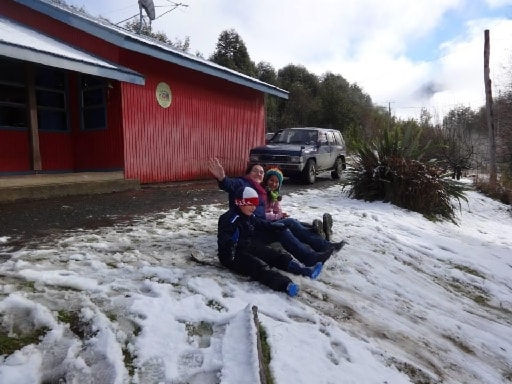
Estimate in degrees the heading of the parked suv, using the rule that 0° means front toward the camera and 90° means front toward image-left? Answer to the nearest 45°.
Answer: approximately 45°

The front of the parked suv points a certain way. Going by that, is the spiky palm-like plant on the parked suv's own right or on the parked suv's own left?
on the parked suv's own left

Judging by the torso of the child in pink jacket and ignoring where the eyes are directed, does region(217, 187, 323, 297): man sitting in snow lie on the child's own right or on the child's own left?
on the child's own right

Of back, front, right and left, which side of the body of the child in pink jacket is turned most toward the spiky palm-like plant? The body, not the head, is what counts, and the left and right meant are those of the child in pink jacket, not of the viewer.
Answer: left

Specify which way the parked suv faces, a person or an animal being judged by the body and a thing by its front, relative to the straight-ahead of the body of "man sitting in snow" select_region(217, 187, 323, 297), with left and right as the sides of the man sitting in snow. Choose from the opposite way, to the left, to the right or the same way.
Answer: to the right

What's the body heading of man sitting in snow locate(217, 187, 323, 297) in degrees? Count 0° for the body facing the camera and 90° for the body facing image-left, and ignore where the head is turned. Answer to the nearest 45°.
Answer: approximately 315°

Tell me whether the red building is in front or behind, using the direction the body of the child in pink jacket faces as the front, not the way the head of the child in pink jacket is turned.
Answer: behind

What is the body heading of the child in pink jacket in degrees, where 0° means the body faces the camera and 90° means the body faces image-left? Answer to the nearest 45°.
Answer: approximately 315°

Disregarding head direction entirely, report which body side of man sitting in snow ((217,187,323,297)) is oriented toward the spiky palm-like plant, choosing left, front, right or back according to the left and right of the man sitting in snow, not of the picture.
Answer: left

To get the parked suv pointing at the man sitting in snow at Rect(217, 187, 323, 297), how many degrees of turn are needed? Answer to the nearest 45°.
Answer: approximately 45° to its left
